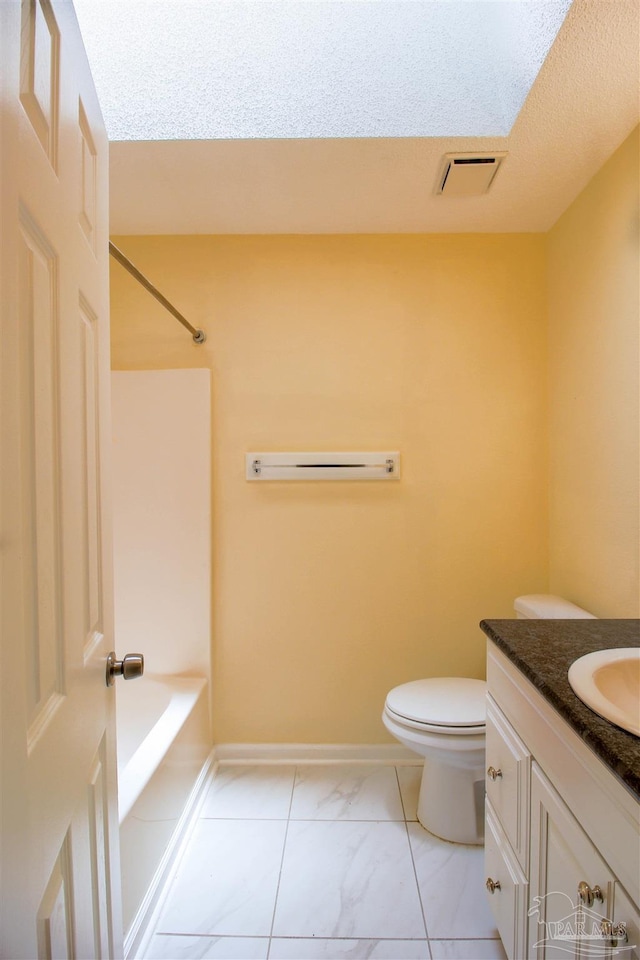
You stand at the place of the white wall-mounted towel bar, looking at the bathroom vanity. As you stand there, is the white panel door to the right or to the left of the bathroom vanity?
right

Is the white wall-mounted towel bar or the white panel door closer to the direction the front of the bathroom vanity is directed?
the white panel door

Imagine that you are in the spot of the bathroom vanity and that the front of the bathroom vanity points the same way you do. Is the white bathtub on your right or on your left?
on your right

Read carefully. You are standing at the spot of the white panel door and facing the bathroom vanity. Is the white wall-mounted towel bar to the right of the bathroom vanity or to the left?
left

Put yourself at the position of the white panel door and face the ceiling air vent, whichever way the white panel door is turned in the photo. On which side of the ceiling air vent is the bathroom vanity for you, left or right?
right

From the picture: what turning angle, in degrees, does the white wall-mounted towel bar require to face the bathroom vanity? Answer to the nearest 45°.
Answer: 0° — it already faces it

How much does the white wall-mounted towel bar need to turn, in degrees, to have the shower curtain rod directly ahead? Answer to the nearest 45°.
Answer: approximately 45° to its right

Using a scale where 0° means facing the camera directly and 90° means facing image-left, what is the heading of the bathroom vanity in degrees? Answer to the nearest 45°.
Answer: approximately 45°

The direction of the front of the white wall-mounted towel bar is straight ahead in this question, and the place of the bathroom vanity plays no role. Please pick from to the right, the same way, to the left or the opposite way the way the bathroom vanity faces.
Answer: to the right

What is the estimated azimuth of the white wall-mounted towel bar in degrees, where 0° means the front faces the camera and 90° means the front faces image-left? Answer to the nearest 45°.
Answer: approximately 0°
